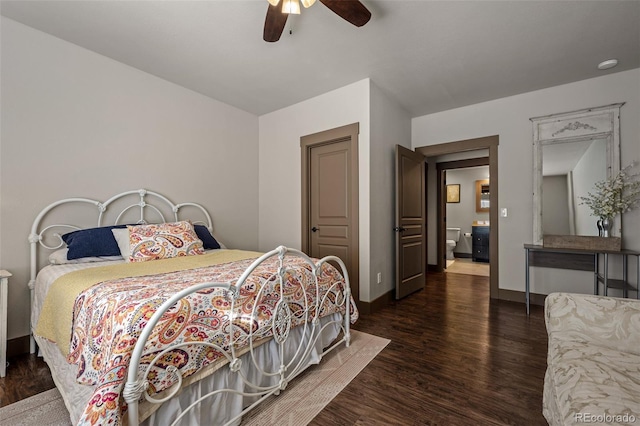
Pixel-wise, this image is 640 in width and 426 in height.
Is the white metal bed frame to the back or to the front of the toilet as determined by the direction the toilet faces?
to the front

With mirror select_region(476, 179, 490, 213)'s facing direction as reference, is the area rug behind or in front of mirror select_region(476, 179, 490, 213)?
in front

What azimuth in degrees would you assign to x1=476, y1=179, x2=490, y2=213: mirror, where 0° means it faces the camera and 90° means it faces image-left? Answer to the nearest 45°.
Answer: approximately 0°

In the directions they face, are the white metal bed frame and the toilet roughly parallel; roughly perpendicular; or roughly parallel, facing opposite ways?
roughly perpendicular

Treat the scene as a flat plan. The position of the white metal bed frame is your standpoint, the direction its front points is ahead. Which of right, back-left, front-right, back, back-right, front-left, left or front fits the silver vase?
front-left

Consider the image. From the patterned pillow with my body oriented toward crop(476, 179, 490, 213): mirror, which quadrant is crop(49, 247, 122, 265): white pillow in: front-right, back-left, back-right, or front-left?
back-left

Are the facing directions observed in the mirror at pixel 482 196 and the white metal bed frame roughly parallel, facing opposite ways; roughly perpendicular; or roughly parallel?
roughly perpendicular

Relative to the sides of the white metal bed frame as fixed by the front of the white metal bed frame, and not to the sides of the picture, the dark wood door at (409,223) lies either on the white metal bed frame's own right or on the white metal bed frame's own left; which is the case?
on the white metal bed frame's own left

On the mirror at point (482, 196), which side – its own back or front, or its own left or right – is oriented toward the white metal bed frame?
front
